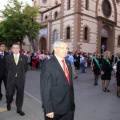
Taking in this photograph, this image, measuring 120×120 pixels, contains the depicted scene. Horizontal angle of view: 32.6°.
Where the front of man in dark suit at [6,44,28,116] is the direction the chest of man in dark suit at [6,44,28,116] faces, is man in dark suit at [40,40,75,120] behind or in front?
in front

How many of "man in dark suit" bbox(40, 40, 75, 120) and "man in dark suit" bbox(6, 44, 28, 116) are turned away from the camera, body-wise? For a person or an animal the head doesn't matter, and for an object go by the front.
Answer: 0

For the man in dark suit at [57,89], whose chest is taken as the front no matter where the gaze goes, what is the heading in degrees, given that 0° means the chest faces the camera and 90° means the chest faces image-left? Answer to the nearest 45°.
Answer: approximately 315°

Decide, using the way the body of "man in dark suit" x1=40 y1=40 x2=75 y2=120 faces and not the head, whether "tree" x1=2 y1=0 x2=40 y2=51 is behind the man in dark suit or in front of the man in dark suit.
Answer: behind

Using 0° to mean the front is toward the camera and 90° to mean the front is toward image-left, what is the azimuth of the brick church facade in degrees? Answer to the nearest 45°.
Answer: approximately 315°

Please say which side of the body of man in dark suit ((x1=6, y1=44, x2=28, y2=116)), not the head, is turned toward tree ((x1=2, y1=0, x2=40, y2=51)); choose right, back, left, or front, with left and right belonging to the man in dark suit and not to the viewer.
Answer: back
